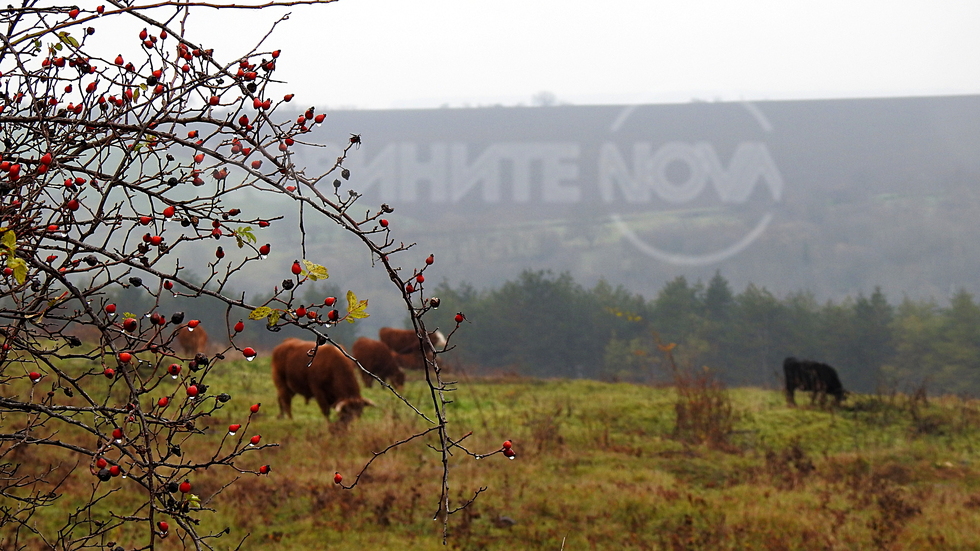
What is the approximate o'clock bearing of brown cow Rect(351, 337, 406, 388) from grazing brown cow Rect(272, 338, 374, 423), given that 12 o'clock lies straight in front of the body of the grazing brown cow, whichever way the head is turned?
The brown cow is roughly at 8 o'clock from the grazing brown cow.

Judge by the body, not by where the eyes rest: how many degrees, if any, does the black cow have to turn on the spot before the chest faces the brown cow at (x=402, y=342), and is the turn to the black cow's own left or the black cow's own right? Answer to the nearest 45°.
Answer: approximately 180°

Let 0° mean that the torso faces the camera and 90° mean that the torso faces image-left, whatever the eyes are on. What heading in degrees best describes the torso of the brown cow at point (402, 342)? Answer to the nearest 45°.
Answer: approximately 270°

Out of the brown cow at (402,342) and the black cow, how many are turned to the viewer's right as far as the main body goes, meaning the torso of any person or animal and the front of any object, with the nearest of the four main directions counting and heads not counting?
2

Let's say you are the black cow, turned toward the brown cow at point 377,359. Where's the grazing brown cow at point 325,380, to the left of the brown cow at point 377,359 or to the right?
left

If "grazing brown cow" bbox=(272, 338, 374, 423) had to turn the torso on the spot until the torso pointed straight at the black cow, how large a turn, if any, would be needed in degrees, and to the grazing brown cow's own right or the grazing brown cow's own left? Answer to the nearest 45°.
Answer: approximately 45° to the grazing brown cow's own left

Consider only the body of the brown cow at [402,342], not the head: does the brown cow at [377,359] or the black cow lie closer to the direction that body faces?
the black cow

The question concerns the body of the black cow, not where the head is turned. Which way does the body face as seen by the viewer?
to the viewer's right

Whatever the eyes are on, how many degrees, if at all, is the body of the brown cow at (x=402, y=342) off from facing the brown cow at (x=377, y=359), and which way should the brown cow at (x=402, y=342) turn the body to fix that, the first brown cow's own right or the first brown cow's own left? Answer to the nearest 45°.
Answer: approximately 90° to the first brown cow's own right

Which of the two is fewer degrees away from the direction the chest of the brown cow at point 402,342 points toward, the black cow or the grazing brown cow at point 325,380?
the black cow

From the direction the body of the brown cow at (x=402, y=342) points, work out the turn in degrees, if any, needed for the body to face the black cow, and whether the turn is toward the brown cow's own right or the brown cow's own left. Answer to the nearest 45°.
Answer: approximately 45° to the brown cow's own right
